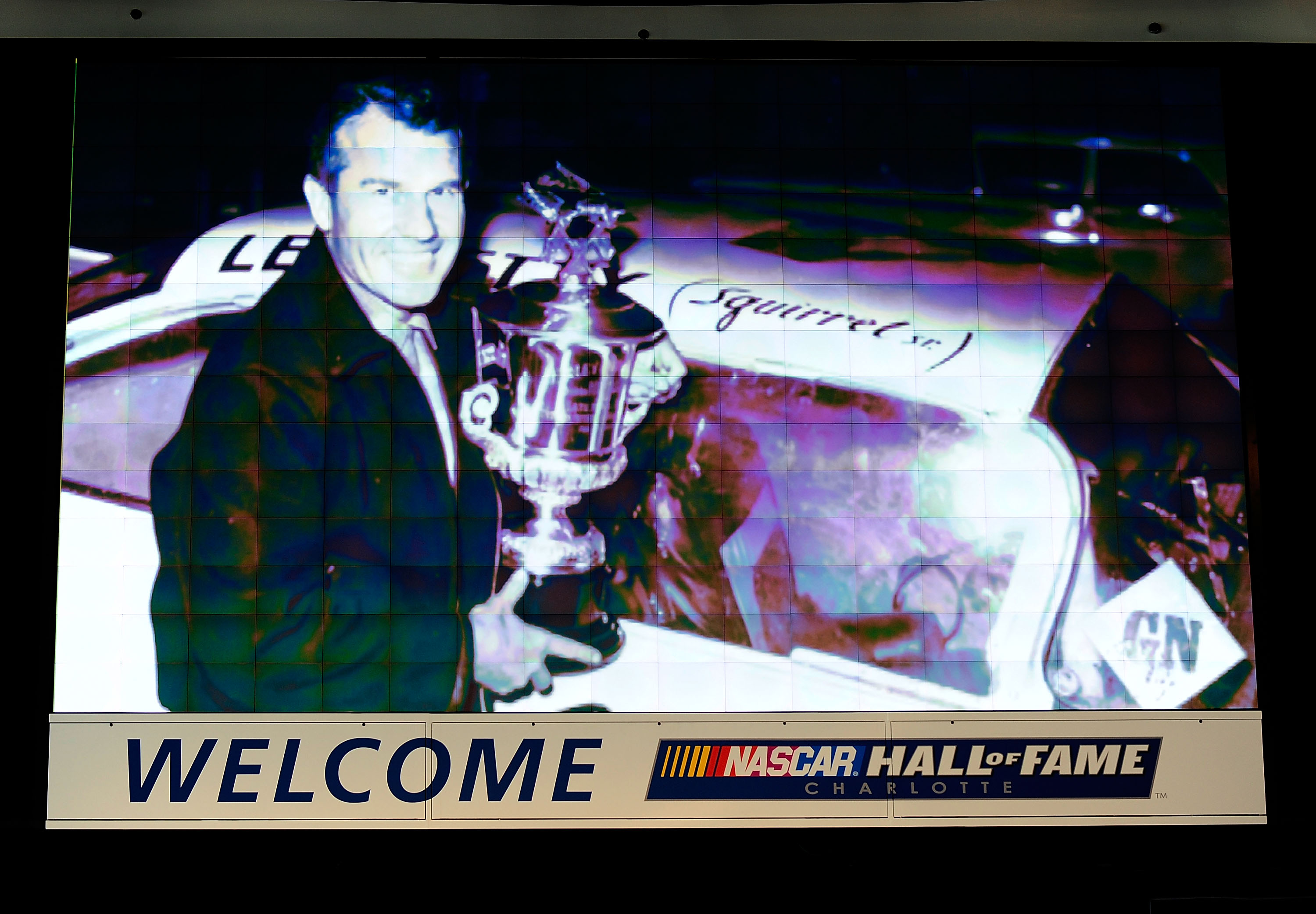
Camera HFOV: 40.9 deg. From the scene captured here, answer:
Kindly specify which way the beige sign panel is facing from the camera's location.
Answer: facing the viewer

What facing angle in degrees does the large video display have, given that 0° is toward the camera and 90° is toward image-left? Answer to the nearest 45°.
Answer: approximately 0°

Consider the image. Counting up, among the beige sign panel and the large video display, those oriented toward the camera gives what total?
2

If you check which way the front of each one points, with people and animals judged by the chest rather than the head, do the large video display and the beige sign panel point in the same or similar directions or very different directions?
same or similar directions
